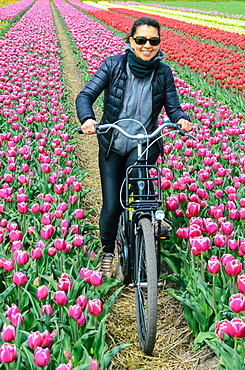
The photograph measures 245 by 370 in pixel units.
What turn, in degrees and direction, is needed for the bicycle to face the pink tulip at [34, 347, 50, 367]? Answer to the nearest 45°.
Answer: approximately 45° to its right

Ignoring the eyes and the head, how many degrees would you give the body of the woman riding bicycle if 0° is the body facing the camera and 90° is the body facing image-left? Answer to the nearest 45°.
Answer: approximately 0°

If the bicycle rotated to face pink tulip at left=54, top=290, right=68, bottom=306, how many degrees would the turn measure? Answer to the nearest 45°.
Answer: approximately 45° to its right

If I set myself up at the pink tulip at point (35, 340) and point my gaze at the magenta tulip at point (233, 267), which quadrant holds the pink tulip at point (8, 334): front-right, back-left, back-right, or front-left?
back-left
